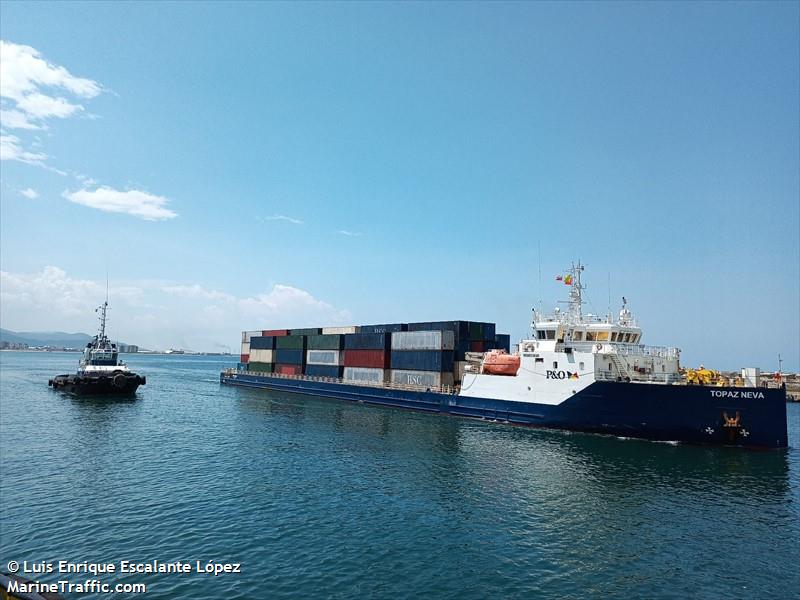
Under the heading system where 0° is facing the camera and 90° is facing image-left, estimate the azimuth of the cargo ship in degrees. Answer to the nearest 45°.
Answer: approximately 315°
